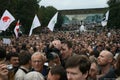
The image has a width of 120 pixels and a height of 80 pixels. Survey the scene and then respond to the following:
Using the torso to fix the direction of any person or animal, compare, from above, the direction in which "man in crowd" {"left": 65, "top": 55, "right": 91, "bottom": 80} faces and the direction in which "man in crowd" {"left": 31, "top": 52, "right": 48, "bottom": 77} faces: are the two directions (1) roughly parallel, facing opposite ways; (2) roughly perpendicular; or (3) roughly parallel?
roughly parallel

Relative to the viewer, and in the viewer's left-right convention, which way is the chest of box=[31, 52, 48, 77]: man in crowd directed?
facing the viewer and to the left of the viewer

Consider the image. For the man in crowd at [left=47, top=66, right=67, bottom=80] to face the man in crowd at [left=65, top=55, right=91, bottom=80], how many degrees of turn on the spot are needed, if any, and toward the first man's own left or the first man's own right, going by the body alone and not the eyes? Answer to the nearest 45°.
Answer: approximately 90° to the first man's own left

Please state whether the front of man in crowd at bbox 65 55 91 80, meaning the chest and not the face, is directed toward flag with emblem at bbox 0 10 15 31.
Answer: no

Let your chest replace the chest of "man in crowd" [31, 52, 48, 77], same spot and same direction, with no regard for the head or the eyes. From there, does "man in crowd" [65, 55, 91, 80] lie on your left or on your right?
on your left

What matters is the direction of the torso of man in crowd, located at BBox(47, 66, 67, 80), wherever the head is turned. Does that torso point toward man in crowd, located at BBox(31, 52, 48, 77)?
no

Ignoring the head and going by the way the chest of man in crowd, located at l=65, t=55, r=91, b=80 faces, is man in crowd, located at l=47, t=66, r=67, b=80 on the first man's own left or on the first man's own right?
on the first man's own right
